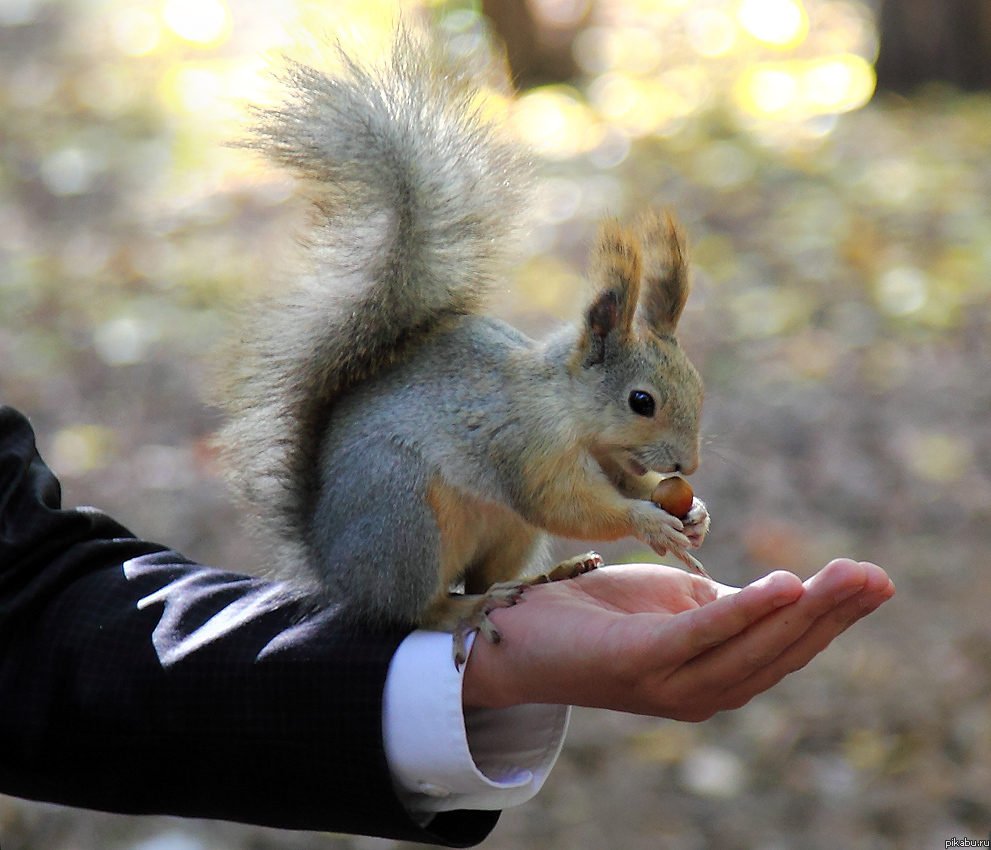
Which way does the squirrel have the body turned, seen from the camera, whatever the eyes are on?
to the viewer's right
